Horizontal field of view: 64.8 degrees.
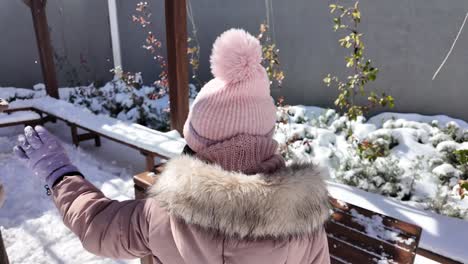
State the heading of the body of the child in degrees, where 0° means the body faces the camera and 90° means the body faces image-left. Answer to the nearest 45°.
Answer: approximately 180°

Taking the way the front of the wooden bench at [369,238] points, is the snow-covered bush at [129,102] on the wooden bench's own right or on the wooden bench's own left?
on the wooden bench's own right

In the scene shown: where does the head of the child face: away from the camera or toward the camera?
away from the camera

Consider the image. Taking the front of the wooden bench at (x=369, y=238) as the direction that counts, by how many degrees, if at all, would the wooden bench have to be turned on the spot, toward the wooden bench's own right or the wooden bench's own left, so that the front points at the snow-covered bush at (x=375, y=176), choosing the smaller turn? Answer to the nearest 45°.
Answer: approximately 135° to the wooden bench's own right

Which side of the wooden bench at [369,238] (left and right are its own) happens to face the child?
front

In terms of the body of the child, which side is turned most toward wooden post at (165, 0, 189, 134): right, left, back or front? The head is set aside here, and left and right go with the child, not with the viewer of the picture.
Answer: front

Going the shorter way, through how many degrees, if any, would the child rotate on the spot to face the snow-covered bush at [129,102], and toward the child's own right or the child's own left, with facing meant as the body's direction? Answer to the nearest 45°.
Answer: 0° — they already face it

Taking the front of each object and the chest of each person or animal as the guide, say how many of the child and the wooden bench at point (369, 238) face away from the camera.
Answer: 1

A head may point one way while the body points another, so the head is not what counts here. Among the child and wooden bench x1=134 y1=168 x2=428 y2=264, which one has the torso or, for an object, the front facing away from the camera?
the child

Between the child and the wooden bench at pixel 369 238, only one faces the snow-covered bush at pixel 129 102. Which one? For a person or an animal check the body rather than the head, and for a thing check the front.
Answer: the child

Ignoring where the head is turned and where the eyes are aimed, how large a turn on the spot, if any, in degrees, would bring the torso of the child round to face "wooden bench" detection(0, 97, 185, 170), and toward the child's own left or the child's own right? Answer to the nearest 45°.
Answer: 0° — they already face it
